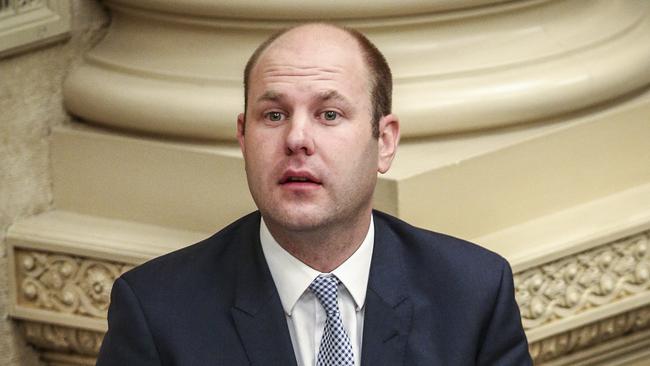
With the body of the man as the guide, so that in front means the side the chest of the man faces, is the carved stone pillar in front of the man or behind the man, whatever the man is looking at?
behind

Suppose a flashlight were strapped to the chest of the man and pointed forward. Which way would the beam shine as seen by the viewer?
toward the camera

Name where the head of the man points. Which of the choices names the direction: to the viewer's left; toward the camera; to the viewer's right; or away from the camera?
toward the camera
